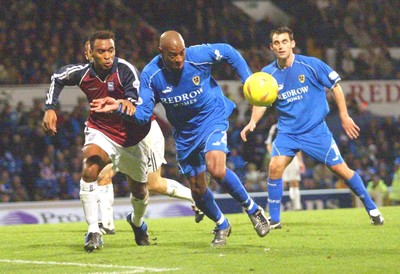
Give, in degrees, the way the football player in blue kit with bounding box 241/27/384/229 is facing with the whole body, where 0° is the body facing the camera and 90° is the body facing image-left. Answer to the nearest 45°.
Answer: approximately 45°

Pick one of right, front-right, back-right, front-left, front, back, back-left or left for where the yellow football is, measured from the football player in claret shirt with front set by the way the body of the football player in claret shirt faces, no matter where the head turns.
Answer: left

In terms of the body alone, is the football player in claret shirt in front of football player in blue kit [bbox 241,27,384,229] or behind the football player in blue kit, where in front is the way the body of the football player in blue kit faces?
in front

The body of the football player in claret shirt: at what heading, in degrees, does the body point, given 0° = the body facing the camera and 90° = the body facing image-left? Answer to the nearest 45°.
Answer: approximately 0°

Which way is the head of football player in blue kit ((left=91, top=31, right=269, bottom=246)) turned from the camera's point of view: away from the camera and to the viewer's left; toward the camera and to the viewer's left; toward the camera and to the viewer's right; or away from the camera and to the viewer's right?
toward the camera and to the viewer's right

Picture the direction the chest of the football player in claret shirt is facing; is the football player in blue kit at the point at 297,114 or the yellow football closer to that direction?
the yellow football

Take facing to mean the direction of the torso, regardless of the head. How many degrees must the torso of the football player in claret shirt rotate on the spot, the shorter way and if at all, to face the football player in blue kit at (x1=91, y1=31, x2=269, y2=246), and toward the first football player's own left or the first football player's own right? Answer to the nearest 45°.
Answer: approximately 90° to the first football player's own left
